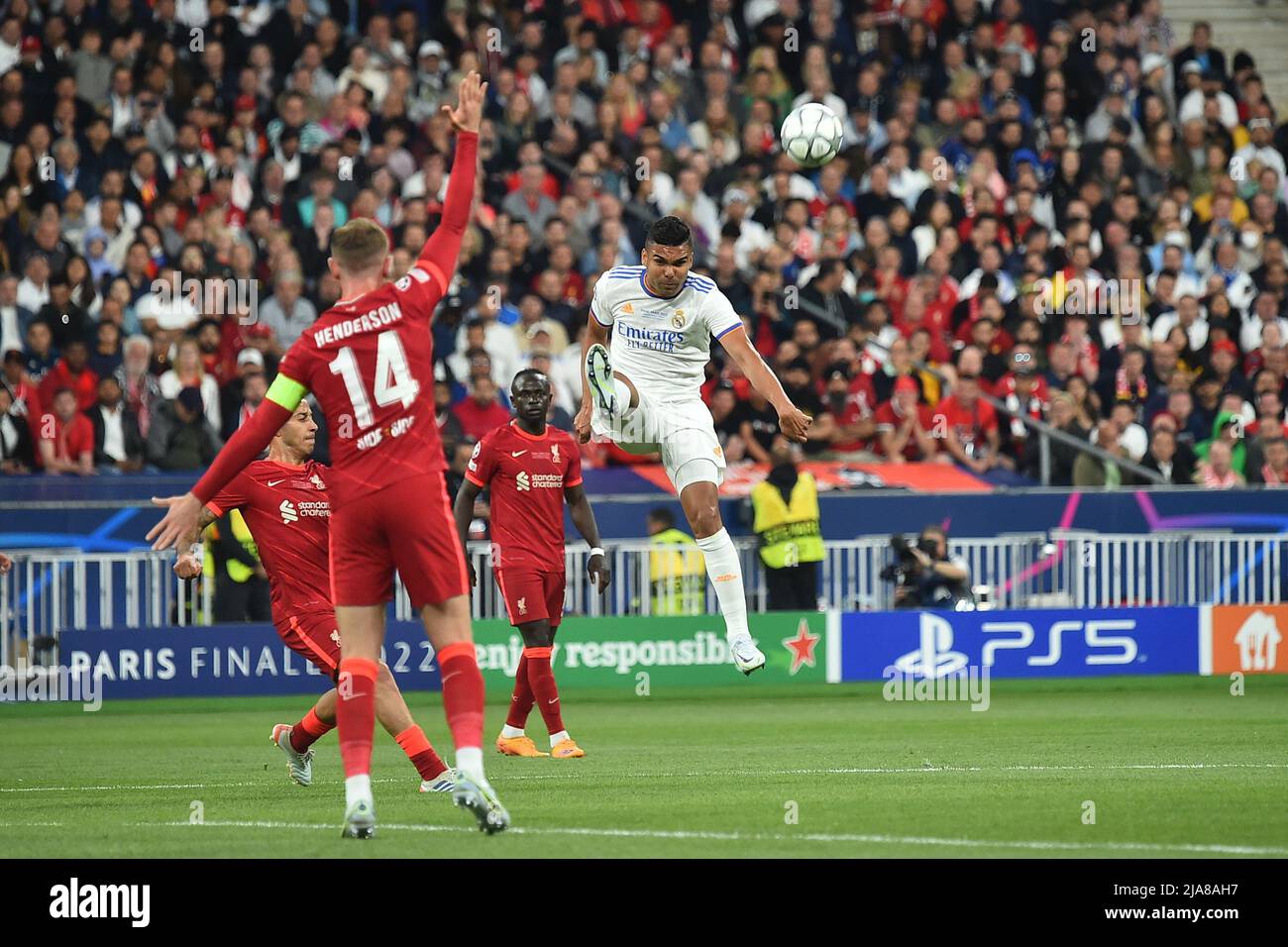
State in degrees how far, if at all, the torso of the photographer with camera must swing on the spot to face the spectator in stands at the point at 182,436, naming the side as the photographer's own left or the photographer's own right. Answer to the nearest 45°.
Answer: approximately 45° to the photographer's own right

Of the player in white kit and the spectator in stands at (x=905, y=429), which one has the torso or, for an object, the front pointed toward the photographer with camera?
the spectator in stands

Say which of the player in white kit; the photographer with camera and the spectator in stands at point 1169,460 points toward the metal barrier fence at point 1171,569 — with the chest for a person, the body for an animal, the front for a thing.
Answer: the spectator in stands

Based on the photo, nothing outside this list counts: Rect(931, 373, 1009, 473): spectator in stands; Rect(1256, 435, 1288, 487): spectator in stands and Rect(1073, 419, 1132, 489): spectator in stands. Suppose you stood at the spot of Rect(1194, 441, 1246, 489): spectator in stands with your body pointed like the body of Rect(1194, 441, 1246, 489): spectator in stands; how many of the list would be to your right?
2

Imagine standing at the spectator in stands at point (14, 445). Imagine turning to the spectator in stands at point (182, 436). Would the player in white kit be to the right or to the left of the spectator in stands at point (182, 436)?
right

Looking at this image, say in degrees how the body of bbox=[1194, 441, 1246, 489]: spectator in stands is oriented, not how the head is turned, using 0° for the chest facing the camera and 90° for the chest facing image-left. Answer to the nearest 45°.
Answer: approximately 0°

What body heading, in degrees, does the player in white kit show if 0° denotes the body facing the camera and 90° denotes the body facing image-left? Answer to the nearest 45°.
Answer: approximately 0°
